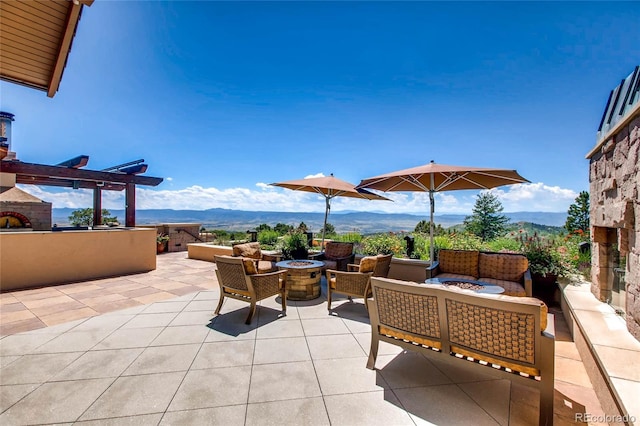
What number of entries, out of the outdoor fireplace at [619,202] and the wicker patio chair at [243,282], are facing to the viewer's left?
1

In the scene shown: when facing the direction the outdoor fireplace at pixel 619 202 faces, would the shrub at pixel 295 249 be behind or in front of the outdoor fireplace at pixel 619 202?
in front

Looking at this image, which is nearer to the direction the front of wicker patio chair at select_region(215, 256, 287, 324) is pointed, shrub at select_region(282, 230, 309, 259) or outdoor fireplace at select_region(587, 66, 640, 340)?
the shrub

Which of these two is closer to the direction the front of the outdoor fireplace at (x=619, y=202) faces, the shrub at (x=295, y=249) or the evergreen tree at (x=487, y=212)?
the shrub

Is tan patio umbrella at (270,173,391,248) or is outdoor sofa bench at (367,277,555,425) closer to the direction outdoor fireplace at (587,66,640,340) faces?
the tan patio umbrella

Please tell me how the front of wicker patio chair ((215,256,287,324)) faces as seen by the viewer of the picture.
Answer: facing away from the viewer and to the right of the viewer

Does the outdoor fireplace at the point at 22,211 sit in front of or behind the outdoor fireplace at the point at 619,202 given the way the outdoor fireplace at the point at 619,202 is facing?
in front

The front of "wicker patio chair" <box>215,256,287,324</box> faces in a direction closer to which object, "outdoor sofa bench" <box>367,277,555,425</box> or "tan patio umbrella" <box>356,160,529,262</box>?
the tan patio umbrella

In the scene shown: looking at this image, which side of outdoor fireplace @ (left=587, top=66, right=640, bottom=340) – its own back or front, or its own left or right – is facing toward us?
left

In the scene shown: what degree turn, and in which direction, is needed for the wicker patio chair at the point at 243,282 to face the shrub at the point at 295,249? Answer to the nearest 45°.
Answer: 0° — it already faces it

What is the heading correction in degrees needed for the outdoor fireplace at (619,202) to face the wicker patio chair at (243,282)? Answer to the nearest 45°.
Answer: approximately 45° to its left
